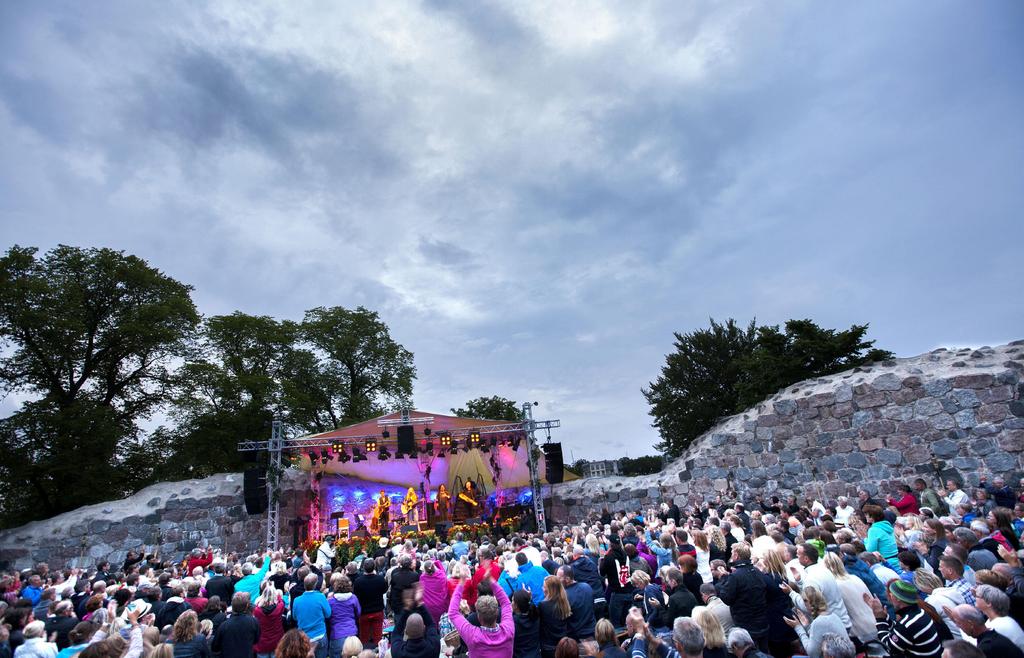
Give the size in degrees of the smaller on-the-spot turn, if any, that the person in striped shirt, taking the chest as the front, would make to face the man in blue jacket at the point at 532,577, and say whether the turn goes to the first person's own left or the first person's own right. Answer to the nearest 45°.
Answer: approximately 45° to the first person's own left

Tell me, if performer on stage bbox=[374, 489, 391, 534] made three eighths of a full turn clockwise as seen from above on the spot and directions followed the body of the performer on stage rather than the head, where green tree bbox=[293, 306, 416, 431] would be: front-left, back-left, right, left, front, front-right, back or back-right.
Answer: front-right

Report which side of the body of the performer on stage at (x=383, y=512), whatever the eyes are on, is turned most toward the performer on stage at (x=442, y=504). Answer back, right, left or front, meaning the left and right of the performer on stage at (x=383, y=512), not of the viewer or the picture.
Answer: left

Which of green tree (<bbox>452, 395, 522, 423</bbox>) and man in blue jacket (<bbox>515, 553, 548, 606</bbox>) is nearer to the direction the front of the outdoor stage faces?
the man in blue jacket

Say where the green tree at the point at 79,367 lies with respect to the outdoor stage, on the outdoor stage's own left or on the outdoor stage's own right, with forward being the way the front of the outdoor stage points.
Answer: on the outdoor stage's own right

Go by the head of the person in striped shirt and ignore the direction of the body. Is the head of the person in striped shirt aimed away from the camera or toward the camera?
away from the camera

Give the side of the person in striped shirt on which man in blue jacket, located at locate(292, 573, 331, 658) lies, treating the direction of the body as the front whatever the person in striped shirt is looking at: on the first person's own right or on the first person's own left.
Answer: on the first person's own left

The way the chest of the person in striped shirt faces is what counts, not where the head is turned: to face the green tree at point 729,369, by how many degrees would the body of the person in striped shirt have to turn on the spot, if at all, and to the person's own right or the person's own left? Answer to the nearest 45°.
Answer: approximately 45° to the person's own right

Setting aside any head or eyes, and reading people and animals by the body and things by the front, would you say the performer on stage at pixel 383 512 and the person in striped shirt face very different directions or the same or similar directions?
very different directions

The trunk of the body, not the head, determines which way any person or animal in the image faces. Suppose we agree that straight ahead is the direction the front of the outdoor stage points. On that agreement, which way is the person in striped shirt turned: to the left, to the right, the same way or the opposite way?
the opposite way

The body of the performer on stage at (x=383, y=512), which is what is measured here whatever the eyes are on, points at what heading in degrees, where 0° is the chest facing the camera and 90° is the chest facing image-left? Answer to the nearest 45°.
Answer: approximately 0°
